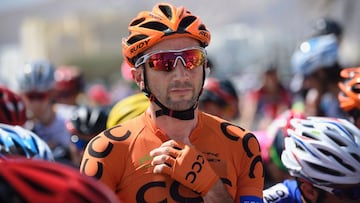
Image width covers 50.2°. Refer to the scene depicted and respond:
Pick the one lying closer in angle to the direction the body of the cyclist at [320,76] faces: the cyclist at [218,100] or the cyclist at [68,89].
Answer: the cyclist at [218,100]

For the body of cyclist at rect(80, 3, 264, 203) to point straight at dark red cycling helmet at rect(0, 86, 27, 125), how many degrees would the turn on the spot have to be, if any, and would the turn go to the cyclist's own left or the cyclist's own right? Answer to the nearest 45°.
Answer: approximately 135° to the cyclist's own right

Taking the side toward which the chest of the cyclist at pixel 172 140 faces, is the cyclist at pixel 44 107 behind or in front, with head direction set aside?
behind

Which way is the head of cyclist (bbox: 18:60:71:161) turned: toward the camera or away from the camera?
toward the camera

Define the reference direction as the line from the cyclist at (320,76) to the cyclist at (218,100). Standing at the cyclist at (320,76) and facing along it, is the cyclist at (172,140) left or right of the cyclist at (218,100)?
left

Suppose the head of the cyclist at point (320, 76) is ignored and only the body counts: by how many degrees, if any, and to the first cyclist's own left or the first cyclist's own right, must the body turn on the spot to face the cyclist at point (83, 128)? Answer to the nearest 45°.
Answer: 0° — they already face them

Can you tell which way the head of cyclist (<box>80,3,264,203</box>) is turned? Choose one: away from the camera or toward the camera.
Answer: toward the camera

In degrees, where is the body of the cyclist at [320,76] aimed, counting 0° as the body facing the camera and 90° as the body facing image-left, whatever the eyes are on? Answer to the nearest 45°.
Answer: approximately 45°

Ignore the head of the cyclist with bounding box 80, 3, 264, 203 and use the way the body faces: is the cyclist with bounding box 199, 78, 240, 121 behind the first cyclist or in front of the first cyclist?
behind
